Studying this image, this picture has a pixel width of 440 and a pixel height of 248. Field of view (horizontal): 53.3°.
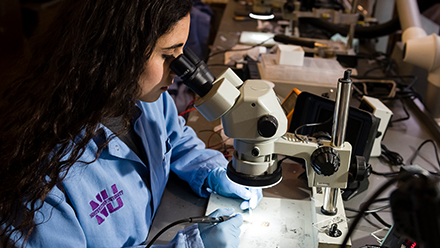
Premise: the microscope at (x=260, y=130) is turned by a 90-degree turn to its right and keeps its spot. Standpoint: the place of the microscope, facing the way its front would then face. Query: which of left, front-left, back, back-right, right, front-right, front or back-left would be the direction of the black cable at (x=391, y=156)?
front-right

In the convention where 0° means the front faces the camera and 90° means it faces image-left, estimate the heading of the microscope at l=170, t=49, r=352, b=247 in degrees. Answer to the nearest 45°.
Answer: approximately 90°

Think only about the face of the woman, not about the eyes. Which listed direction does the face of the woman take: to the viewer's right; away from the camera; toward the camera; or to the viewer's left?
to the viewer's right
